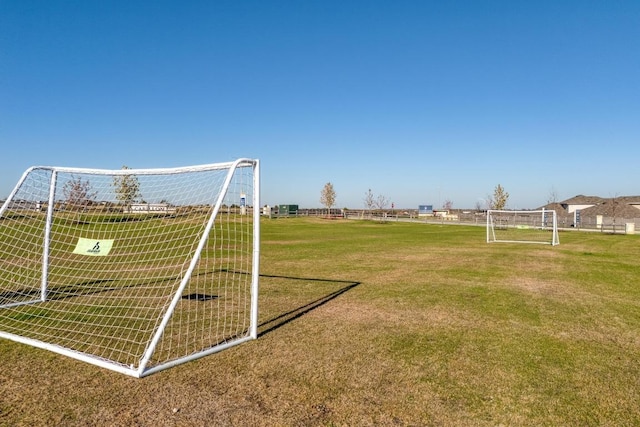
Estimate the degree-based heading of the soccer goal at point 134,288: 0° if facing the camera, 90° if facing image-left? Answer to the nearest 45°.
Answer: approximately 225°
